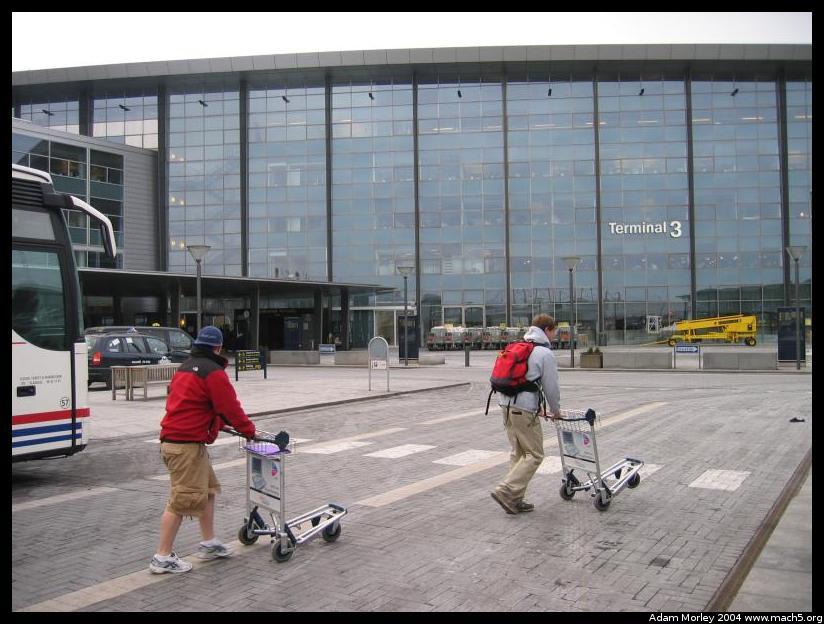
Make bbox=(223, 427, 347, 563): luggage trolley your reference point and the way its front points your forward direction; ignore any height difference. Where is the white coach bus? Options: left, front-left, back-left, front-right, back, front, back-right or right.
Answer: left

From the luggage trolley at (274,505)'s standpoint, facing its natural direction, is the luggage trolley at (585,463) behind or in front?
in front

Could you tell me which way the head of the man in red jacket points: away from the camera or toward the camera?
away from the camera

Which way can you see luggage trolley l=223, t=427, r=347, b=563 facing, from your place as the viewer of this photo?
facing away from the viewer and to the right of the viewer

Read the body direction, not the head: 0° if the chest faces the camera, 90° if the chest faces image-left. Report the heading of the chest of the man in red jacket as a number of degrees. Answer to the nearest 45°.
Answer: approximately 225°

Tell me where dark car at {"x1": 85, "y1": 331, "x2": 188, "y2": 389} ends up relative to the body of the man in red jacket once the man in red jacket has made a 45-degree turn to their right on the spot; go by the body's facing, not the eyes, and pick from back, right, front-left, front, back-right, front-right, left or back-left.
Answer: left

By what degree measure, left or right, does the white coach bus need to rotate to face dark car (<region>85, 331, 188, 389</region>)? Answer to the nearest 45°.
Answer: approximately 45° to its left

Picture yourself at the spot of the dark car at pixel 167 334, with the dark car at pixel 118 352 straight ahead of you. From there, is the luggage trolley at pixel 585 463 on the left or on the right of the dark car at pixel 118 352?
left

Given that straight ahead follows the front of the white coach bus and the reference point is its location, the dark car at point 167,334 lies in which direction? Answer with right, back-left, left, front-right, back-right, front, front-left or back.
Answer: front-left
